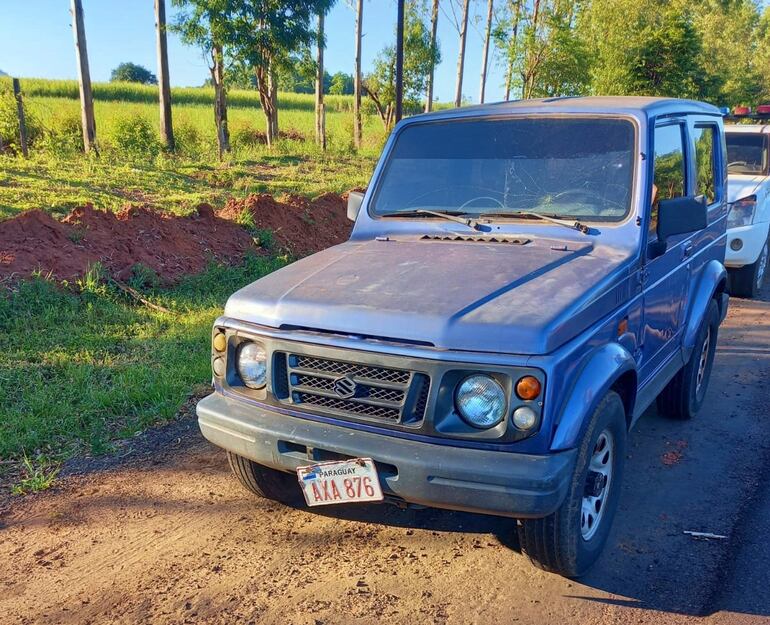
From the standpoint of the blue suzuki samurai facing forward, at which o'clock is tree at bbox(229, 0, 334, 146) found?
The tree is roughly at 4 o'clock from the blue suzuki samurai.

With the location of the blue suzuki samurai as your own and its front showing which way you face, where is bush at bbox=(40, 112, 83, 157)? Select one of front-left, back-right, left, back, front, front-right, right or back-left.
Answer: right

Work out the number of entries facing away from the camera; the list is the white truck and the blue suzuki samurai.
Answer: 0

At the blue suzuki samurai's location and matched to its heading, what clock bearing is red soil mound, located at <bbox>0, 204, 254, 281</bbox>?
The red soil mound is roughly at 3 o'clock from the blue suzuki samurai.

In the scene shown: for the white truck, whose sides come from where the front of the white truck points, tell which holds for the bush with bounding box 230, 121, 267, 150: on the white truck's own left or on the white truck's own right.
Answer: on the white truck's own right

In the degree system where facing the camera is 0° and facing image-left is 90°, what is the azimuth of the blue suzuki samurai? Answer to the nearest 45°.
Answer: approximately 45°

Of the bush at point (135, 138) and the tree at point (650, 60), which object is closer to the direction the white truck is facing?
the bush

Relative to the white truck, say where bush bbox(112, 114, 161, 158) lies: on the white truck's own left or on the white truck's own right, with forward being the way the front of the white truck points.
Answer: on the white truck's own right

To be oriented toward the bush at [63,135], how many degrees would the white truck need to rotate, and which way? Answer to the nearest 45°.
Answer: approximately 45° to its right

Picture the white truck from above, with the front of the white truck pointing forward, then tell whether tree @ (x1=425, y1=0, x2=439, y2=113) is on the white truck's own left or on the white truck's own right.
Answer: on the white truck's own right

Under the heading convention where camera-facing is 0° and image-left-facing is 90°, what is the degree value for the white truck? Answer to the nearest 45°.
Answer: approximately 45°
